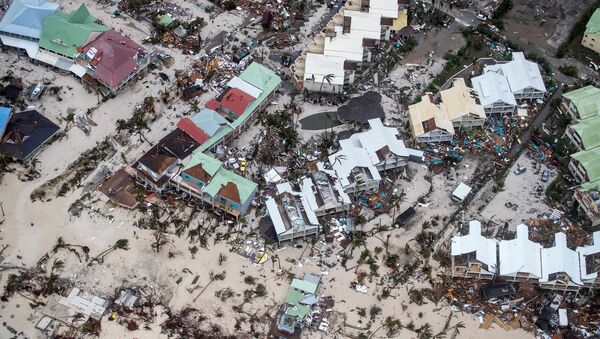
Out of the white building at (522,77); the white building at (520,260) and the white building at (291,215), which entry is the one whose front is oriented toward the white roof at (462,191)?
the white building at (522,77)

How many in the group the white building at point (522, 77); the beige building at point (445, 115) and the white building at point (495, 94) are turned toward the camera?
3

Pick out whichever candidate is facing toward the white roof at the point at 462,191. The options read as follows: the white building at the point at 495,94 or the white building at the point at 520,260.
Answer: the white building at the point at 495,94

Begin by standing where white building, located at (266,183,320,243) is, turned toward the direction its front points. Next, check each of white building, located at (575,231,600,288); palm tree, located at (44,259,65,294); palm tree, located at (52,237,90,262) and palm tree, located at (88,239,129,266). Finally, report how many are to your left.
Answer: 1

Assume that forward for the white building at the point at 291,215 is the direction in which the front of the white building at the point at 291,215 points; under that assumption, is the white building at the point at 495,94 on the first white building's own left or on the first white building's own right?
on the first white building's own left

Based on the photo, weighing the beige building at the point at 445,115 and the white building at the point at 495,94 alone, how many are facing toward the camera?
2

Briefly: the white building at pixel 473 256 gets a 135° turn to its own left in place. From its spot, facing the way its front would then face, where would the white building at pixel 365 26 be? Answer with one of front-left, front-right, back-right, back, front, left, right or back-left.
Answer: left

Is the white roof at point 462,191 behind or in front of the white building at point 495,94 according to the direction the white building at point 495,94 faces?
in front

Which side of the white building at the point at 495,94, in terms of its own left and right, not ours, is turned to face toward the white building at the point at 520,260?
front

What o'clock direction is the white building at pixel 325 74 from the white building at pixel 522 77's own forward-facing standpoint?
the white building at pixel 325 74 is roughly at 2 o'clock from the white building at pixel 522 77.

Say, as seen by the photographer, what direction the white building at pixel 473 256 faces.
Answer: facing the viewer

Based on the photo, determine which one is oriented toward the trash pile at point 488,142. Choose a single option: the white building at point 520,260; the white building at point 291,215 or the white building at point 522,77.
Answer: the white building at point 522,77

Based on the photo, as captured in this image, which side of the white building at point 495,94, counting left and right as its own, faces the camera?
front

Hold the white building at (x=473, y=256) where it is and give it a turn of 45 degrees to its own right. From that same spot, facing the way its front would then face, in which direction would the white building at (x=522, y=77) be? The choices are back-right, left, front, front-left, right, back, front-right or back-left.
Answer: back-right

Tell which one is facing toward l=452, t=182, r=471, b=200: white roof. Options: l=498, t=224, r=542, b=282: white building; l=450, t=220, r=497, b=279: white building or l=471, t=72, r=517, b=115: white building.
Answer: l=471, t=72, r=517, b=115: white building

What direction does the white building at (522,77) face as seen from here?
toward the camera
